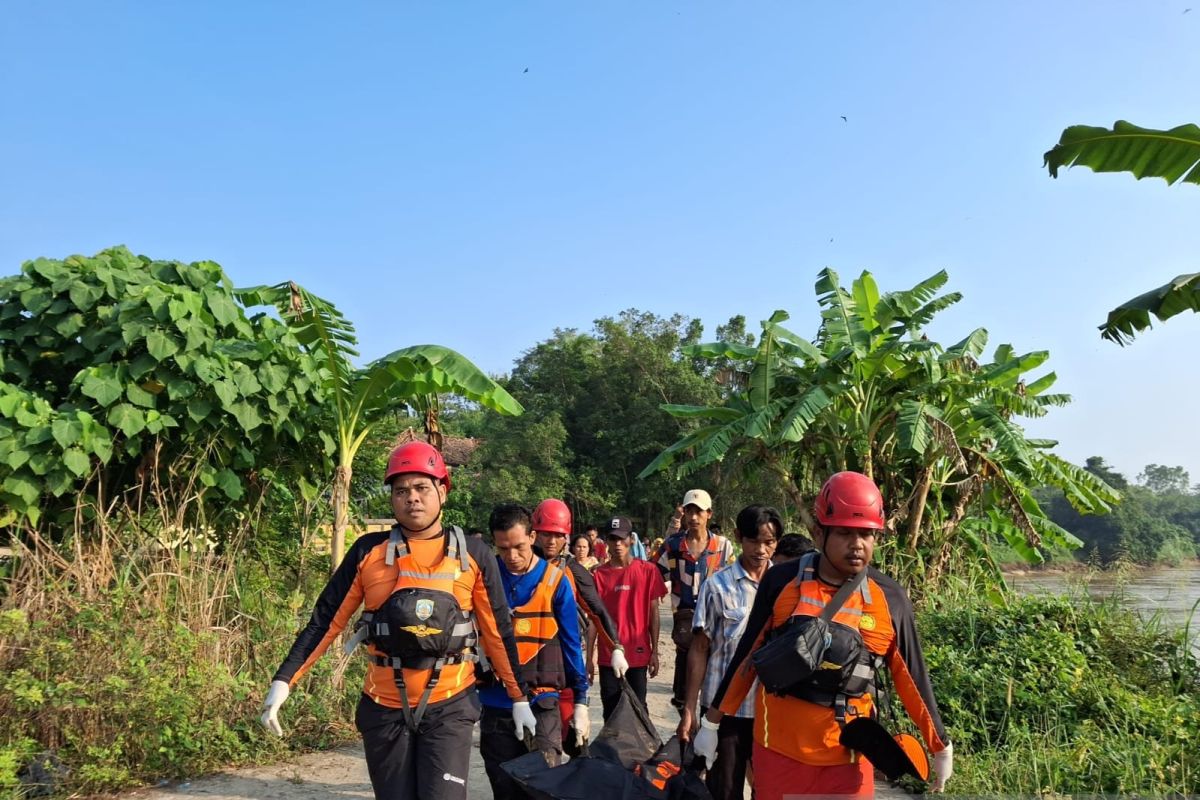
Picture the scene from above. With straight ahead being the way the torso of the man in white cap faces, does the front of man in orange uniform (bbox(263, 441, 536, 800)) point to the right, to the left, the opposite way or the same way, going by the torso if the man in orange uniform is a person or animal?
the same way

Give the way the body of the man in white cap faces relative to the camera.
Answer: toward the camera

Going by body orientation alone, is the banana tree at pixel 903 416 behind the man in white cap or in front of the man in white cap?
behind

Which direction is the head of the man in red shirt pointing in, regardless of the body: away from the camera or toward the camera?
toward the camera

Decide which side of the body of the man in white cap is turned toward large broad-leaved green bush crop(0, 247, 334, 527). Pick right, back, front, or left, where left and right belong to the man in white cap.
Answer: right

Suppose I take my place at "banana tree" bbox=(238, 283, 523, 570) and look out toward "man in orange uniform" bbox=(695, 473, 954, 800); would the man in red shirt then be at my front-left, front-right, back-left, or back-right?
front-left

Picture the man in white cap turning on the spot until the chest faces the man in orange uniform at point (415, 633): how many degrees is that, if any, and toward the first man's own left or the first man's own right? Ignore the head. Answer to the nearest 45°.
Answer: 0° — they already face them

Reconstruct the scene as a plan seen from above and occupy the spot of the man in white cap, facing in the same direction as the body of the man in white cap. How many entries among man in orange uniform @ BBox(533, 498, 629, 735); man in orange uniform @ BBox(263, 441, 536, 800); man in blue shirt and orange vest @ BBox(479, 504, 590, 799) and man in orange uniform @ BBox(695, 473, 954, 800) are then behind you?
0

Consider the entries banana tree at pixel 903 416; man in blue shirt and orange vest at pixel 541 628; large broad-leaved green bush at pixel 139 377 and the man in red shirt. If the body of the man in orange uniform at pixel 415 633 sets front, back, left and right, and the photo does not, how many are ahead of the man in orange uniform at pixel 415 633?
0

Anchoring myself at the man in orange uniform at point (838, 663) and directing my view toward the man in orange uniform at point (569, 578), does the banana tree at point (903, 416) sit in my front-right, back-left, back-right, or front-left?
front-right

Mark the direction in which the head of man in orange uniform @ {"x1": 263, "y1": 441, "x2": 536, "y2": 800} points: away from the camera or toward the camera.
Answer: toward the camera

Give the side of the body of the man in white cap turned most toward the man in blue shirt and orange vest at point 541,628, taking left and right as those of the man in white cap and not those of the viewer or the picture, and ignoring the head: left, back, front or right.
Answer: front

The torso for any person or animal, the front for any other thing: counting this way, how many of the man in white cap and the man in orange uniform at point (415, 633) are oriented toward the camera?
2

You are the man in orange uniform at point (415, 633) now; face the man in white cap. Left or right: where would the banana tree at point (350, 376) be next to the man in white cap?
left

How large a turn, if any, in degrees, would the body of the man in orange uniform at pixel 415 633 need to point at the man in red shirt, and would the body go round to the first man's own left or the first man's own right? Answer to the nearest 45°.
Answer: approximately 135° to the first man's own left

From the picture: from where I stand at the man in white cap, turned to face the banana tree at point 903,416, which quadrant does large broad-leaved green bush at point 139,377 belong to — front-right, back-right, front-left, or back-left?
back-left

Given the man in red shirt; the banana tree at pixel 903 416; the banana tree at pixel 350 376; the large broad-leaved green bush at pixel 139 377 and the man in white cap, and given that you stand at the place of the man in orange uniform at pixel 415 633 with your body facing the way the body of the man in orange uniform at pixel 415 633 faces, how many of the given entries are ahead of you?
0

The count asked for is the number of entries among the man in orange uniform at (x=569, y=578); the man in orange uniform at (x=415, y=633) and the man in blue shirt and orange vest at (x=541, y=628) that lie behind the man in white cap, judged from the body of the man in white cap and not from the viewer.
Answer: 0

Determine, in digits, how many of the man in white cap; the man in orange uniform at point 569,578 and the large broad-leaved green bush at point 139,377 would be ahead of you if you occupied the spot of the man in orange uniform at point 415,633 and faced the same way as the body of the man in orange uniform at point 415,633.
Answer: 0

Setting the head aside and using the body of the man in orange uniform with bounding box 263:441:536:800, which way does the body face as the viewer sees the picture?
toward the camera
